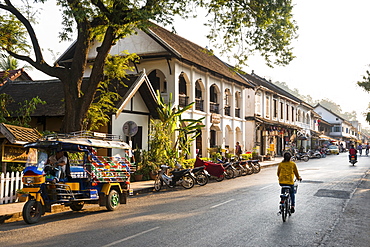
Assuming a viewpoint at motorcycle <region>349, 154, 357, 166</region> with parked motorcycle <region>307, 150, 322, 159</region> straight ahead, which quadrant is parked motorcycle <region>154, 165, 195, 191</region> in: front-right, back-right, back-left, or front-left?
back-left

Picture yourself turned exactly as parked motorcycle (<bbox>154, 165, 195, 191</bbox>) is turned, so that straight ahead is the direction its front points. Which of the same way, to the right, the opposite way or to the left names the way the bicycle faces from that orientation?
to the right

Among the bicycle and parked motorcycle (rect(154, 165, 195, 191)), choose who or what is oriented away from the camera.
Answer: the bicycle

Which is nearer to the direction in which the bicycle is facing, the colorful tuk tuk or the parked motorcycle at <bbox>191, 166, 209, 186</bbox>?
the parked motorcycle

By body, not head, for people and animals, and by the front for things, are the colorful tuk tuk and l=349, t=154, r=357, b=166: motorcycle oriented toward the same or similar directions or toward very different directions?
very different directions

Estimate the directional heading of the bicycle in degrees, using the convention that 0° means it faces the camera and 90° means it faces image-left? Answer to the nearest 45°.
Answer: approximately 180°

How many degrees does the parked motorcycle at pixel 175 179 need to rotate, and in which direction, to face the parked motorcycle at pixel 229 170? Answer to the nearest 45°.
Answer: approximately 135° to its right

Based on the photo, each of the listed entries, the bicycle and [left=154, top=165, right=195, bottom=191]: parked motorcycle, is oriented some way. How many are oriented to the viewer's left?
1

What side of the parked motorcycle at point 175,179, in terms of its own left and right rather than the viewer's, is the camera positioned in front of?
left
